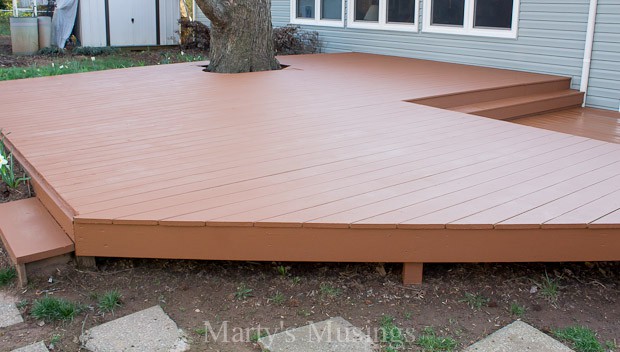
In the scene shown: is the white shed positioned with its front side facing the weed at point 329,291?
yes

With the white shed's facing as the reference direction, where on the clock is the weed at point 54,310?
The weed is roughly at 12 o'clock from the white shed.

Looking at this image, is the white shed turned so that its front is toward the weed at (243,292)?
yes

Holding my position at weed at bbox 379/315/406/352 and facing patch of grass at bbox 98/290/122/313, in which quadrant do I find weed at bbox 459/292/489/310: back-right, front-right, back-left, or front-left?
back-right

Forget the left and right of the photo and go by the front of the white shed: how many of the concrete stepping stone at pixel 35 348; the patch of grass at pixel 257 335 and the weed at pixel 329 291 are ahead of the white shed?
3

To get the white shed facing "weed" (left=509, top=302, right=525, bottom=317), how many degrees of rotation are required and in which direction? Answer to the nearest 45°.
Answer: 0° — it already faces it

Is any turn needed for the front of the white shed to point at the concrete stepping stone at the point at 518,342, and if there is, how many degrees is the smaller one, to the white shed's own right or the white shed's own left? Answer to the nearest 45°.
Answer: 0° — it already faces it

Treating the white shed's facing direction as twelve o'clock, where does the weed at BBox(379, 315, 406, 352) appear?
The weed is roughly at 12 o'clock from the white shed.

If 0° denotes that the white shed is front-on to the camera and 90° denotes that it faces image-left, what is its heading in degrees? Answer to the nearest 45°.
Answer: approximately 0°
